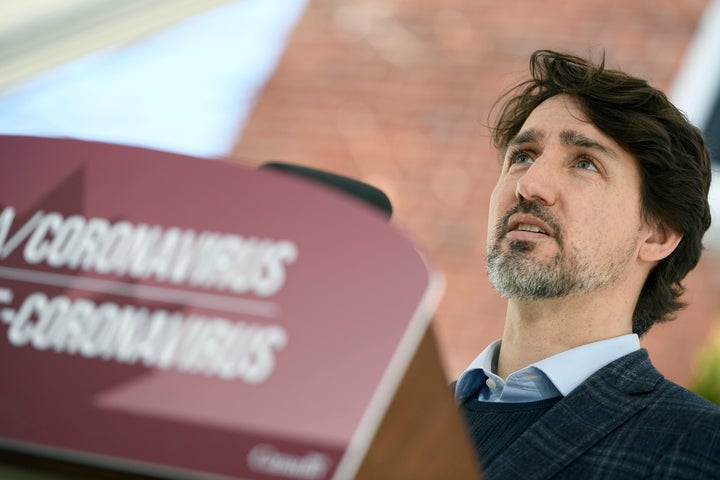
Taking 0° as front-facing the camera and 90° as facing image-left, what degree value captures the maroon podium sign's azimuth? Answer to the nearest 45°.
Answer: approximately 45°
